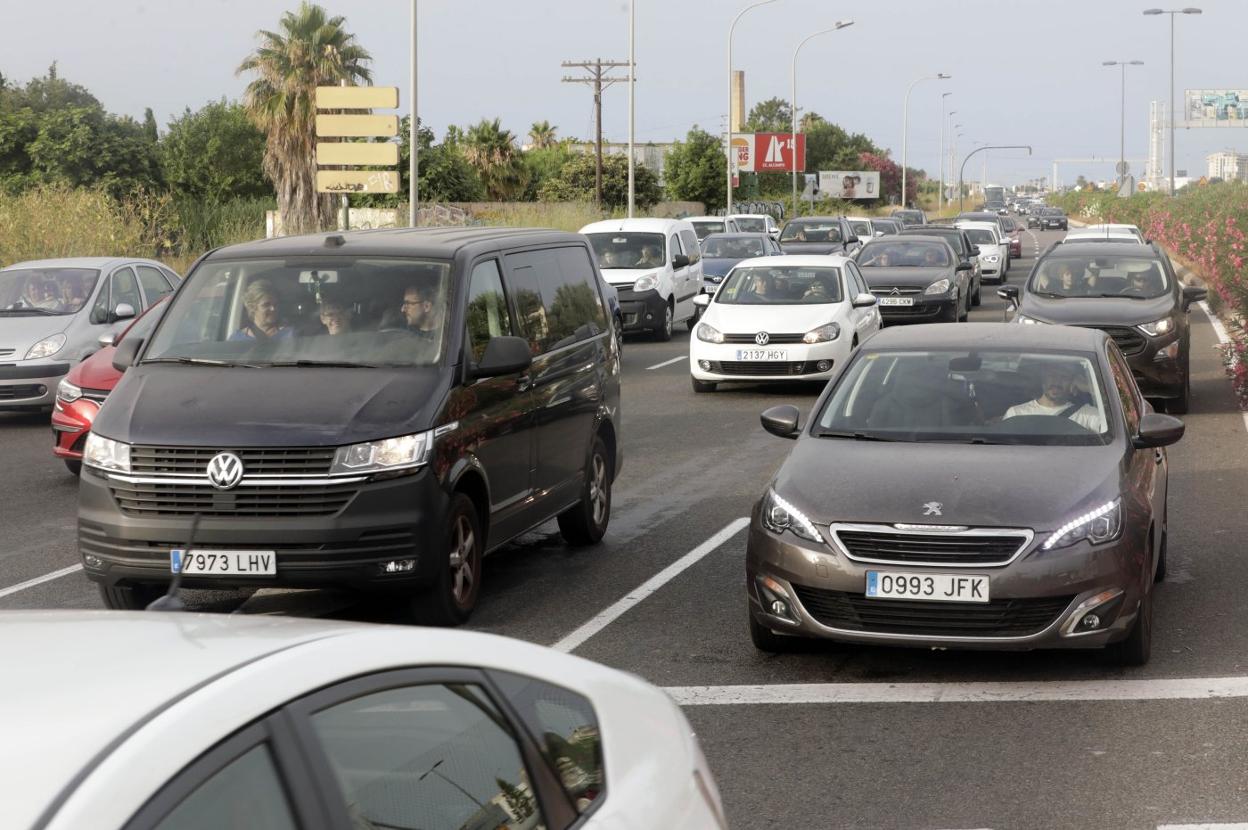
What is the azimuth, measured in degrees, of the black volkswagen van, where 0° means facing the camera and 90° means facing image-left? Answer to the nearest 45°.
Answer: approximately 45°

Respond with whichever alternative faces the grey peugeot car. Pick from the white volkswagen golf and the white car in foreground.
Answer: the white volkswagen golf

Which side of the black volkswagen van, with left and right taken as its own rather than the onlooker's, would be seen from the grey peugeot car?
left

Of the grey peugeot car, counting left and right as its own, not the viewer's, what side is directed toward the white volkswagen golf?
back

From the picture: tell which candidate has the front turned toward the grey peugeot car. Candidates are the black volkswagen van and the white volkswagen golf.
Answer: the white volkswagen golf

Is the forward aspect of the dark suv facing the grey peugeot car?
yes

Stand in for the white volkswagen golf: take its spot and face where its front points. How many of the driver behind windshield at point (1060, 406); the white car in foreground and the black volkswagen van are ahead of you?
3

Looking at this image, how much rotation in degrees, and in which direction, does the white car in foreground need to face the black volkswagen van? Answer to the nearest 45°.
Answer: approximately 135° to its right

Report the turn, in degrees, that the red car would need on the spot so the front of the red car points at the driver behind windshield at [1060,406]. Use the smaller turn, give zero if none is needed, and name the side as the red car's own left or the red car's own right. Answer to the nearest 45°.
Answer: approximately 90° to the red car's own left
